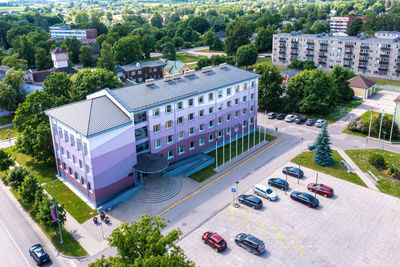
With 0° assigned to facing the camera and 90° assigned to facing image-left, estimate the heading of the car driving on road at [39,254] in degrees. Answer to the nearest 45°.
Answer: approximately 135°

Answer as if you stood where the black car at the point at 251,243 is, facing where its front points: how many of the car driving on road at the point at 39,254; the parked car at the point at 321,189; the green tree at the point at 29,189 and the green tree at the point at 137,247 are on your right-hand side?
1

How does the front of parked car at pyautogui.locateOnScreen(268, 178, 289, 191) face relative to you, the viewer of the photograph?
facing away from the viewer and to the left of the viewer

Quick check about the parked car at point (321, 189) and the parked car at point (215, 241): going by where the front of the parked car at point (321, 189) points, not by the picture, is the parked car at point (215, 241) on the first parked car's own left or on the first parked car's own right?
on the first parked car's own left

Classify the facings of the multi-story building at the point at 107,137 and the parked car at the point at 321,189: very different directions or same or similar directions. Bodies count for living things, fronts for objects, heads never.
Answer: very different directions

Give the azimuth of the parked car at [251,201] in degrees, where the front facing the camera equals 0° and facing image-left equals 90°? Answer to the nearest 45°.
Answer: approximately 135°

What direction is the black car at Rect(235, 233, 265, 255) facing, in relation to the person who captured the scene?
facing away from the viewer and to the left of the viewer

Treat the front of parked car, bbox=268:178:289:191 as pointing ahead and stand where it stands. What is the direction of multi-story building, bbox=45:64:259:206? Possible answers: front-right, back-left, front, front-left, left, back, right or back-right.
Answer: front-left

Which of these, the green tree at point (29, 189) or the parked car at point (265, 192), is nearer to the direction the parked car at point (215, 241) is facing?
the green tree

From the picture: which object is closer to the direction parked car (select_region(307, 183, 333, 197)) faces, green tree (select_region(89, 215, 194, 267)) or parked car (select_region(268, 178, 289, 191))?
the parked car

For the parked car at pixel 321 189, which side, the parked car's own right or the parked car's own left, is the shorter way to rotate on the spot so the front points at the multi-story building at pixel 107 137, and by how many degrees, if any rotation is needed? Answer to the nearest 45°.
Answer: approximately 45° to the parked car's own left

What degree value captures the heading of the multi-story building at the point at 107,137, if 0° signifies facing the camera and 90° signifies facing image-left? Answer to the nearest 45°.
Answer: approximately 315°
